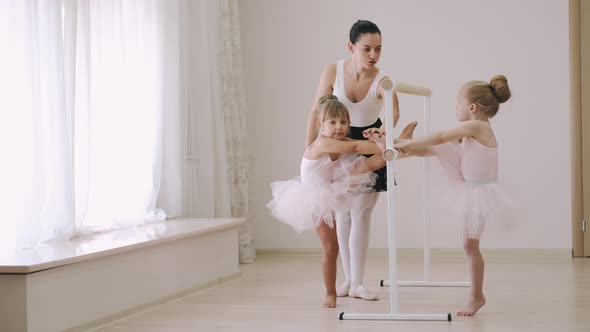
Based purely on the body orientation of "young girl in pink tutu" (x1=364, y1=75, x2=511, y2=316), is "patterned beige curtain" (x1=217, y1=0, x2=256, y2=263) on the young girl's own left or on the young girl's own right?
on the young girl's own right

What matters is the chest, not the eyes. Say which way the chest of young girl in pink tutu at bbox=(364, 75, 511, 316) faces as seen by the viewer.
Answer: to the viewer's left

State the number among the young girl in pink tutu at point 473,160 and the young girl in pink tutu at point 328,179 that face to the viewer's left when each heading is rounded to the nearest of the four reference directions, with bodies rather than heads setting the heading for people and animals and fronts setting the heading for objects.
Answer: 1

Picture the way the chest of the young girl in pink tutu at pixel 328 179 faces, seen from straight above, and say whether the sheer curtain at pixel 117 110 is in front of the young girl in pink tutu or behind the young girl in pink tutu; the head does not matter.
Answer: behind

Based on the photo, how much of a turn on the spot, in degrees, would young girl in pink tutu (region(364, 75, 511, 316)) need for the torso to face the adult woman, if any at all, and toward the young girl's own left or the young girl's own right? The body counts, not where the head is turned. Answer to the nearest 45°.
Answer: approximately 45° to the young girl's own right

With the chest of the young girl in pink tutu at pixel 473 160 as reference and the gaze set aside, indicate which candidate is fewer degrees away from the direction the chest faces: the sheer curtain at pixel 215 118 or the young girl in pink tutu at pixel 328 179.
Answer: the young girl in pink tutu

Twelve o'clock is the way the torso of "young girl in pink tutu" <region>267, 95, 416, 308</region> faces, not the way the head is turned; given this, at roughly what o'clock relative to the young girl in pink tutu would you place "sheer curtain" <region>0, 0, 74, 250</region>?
The sheer curtain is roughly at 4 o'clock from the young girl in pink tutu.

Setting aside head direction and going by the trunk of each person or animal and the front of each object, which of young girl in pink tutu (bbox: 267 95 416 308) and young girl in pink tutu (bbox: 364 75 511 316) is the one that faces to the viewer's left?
young girl in pink tutu (bbox: 364 75 511 316)

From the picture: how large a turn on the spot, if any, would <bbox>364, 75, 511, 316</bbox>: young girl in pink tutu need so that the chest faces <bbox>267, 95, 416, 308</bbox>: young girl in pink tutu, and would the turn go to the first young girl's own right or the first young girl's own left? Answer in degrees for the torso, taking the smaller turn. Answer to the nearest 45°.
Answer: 0° — they already face them

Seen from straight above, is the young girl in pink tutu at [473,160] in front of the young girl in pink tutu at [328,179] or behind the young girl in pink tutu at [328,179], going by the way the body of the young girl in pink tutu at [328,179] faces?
in front

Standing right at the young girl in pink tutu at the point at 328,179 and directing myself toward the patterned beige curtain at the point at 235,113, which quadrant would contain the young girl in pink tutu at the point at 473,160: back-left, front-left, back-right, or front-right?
back-right

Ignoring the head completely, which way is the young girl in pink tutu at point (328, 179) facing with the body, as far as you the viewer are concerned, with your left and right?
facing the viewer and to the right of the viewer
